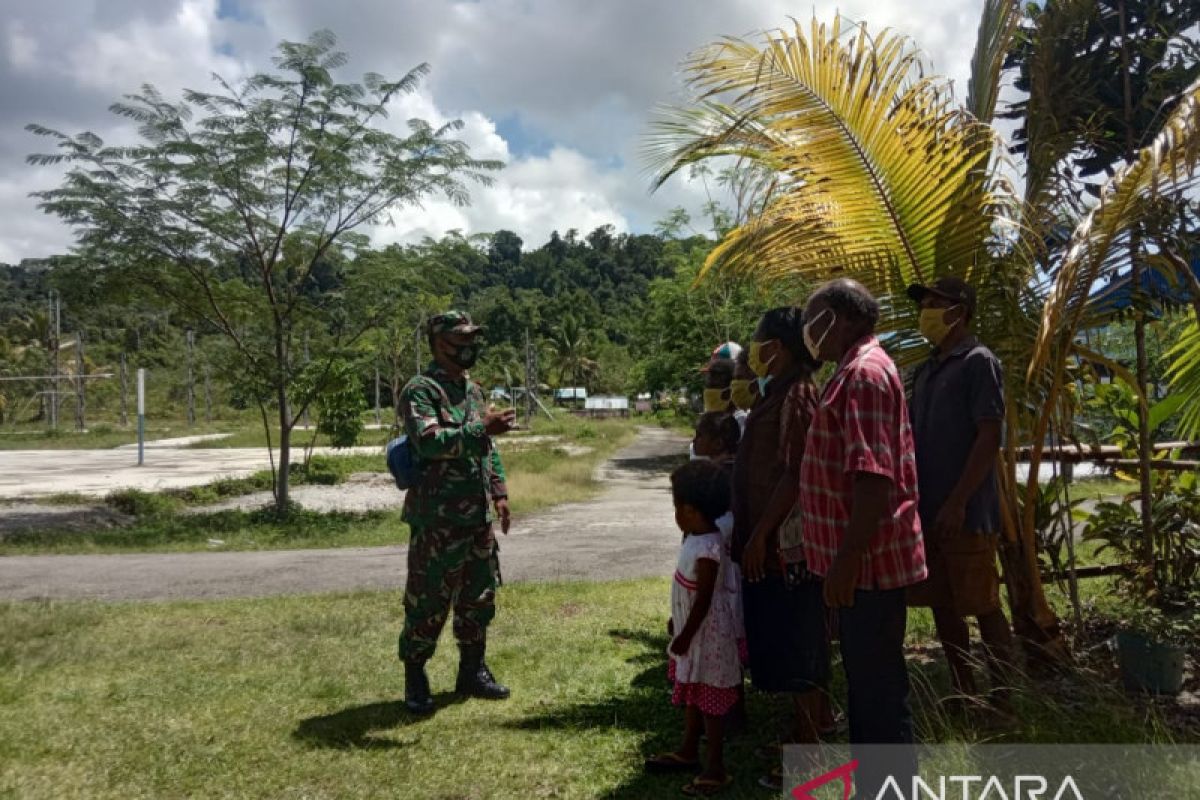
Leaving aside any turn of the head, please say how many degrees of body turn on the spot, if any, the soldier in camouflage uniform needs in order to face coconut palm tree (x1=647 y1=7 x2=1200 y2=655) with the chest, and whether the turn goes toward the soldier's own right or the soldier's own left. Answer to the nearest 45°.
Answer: approximately 45° to the soldier's own left

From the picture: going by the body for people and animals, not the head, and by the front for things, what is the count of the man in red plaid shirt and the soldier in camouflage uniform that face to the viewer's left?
1

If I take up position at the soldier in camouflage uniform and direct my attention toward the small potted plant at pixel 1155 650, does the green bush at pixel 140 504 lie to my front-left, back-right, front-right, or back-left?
back-left

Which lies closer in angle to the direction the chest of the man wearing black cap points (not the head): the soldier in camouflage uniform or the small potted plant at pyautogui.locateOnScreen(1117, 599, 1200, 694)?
the soldier in camouflage uniform

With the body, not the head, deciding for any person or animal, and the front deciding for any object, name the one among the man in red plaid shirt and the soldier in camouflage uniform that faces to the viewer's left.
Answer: the man in red plaid shirt

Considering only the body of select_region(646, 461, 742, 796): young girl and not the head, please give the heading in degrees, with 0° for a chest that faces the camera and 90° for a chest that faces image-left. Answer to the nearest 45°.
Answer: approximately 90°

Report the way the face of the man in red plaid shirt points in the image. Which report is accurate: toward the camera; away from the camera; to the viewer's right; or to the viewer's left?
to the viewer's left

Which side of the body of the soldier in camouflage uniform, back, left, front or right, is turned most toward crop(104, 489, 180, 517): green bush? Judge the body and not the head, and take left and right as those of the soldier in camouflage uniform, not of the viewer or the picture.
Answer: back

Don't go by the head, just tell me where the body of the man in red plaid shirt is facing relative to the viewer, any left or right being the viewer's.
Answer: facing to the left of the viewer

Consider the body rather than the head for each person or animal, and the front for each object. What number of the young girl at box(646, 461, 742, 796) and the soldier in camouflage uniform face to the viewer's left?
1

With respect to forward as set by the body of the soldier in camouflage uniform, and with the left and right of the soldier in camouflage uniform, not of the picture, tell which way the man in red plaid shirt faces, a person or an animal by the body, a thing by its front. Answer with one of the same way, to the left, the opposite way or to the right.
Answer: the opposite way
